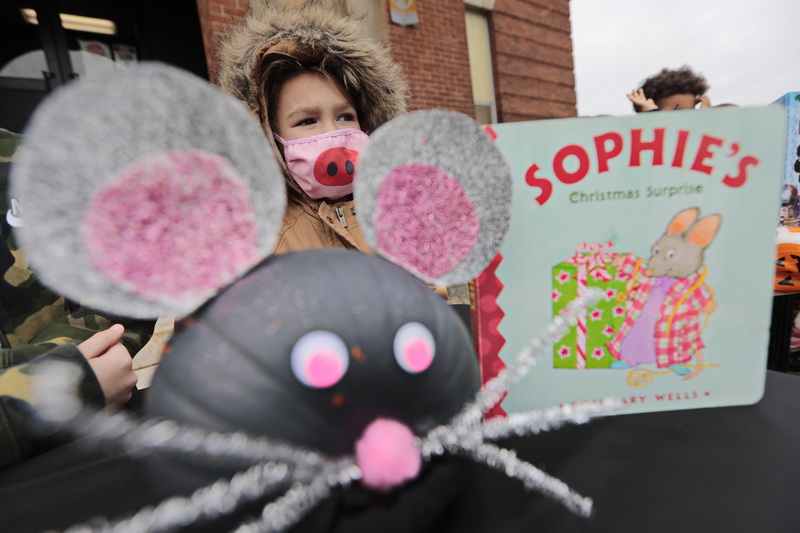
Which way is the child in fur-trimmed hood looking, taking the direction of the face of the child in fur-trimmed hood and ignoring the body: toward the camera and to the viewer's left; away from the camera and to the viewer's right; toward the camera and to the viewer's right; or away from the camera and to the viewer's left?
toward the camera and to the viewer's right

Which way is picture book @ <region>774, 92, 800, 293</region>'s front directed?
toward the camera

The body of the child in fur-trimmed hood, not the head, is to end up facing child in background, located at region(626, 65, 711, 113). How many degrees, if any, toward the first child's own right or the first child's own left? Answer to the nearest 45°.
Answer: approximately 90° to the first child's own left

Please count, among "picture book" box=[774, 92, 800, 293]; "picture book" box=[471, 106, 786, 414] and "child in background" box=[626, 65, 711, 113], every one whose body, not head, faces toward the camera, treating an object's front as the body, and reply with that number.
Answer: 3

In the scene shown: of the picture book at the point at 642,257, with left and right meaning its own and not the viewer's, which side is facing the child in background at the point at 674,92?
back

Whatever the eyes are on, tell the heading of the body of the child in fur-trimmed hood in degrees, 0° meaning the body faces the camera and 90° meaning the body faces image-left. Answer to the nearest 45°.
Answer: approximately 315°

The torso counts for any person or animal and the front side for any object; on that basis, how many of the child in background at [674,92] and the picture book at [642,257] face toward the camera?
2

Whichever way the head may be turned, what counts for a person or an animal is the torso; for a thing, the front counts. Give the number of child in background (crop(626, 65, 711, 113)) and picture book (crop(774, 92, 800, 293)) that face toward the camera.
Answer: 2

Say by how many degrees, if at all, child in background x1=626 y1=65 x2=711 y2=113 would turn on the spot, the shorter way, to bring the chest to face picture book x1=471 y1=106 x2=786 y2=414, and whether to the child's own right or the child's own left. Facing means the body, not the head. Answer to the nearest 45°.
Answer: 0° — they already face it

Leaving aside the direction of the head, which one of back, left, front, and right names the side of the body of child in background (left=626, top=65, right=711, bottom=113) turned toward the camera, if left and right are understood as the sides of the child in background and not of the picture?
front

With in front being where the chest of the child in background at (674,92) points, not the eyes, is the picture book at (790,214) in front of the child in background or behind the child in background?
in front

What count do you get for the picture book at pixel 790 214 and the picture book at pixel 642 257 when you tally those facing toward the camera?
2

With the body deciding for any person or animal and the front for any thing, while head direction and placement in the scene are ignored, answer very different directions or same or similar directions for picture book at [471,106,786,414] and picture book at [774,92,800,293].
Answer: same or similar directions
